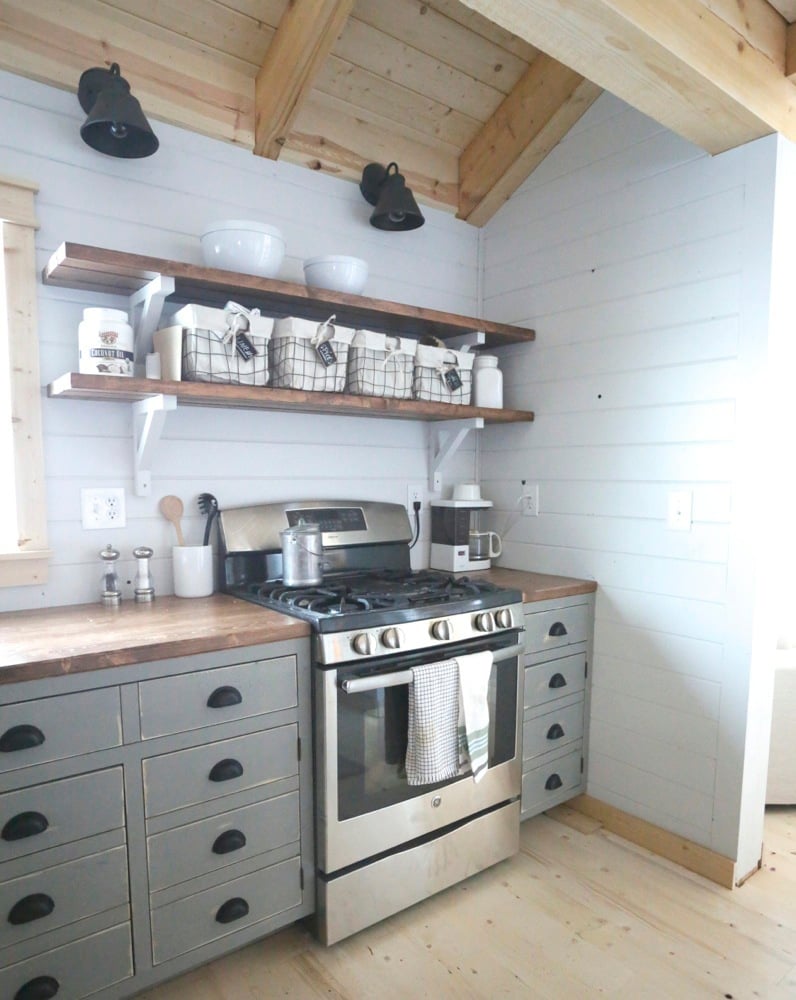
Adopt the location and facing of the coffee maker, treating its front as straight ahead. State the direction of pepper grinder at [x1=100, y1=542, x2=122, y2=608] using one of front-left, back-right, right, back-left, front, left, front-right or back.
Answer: right

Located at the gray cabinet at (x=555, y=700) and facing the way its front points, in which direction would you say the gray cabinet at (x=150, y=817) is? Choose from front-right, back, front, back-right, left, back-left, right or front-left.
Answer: right

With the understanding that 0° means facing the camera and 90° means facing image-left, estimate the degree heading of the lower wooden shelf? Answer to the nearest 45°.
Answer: approximately 315°

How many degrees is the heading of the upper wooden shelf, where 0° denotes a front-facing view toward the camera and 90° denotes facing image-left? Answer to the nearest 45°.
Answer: approximately 315°

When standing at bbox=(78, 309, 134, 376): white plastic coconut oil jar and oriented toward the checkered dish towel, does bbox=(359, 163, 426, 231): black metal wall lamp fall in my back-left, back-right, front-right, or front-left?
front-left

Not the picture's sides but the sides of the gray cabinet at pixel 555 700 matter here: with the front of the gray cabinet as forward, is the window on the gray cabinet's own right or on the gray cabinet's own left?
on the gray cabinet's own right

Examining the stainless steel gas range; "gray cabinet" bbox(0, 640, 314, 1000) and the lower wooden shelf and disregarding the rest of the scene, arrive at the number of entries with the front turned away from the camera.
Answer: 0

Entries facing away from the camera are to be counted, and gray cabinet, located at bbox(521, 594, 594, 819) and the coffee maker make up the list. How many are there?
0

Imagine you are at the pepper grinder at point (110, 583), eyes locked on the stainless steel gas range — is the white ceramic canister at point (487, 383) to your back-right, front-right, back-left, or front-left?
front-left

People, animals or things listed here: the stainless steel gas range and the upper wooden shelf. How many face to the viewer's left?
0

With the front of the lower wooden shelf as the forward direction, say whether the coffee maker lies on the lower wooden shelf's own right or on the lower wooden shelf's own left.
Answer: on the lower wooden shelf's own left

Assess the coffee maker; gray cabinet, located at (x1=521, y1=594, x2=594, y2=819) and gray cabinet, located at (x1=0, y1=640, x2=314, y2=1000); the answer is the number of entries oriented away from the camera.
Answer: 0

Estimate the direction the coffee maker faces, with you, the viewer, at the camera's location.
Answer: facing the viewer and to the right of the viewer
